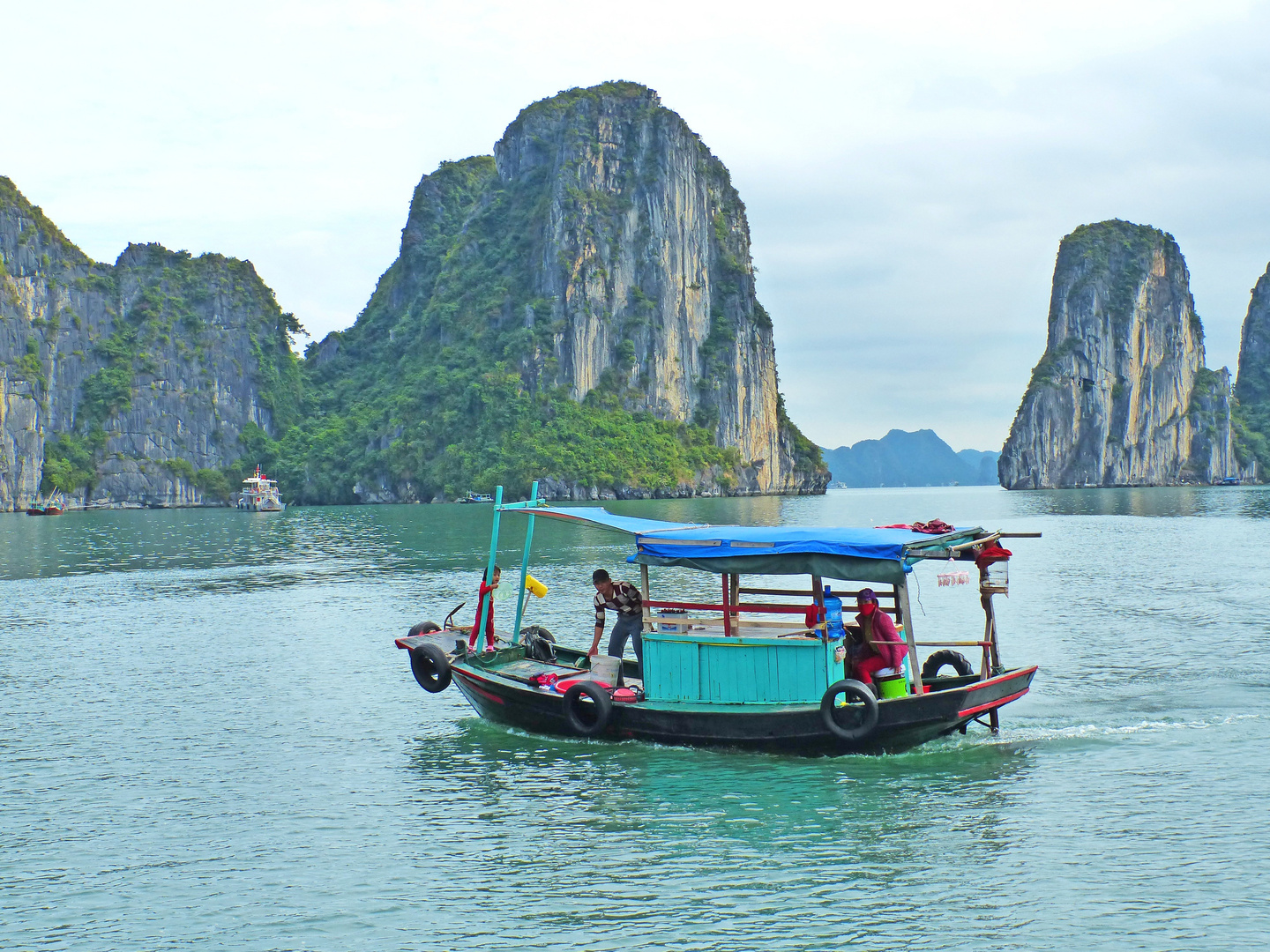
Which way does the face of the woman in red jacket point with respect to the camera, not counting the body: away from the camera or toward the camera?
toward the camera

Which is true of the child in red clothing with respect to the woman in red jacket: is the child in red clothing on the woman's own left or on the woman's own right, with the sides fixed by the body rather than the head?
on the woman's own right

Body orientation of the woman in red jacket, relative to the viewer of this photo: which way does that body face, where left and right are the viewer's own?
facing the viewer and to the left of the viewer

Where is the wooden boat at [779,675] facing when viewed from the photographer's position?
facing to the left of the viewer
